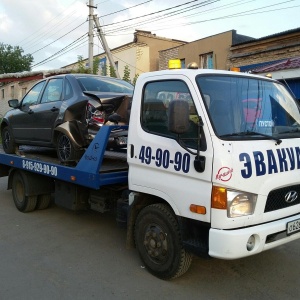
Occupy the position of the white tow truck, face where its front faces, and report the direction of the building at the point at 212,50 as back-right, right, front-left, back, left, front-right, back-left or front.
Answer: back-left

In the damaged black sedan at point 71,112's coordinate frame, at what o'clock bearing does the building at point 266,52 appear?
The building is roughly at 3 o'clock from the damaged black sedan.

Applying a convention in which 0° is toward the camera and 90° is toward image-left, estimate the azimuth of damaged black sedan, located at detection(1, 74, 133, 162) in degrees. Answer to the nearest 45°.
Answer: approximately 135°

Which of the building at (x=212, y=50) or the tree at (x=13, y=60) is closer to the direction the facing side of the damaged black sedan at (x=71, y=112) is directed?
the tree

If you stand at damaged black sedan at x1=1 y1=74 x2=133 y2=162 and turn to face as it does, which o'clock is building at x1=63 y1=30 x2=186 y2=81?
The building is roughly at 2 o'clock from the damaged black sedan.

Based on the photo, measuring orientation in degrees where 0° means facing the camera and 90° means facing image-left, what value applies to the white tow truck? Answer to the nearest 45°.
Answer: approximately 315°
